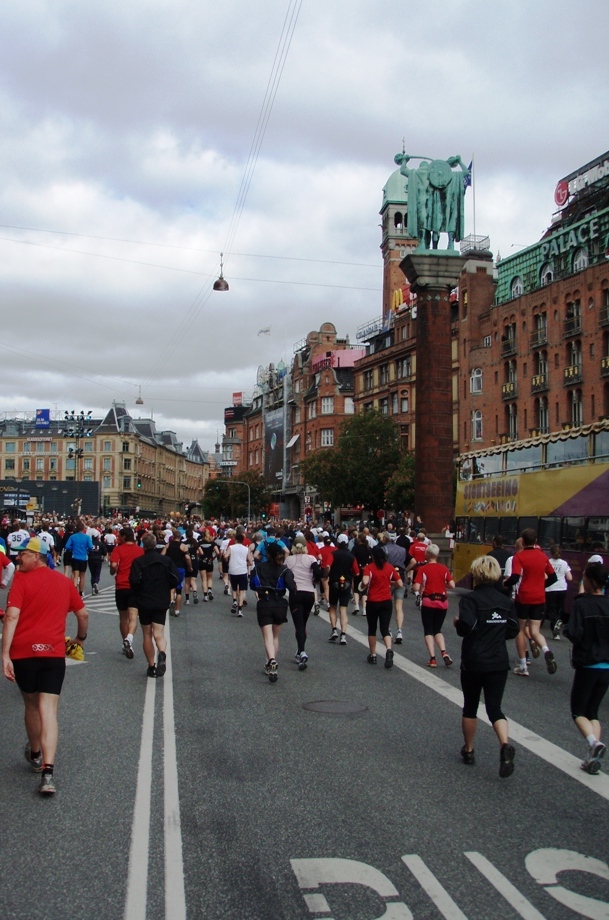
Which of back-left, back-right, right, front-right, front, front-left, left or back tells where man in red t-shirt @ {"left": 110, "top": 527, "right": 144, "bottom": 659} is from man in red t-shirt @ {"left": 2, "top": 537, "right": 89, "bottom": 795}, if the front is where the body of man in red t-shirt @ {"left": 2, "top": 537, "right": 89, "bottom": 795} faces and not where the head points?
front

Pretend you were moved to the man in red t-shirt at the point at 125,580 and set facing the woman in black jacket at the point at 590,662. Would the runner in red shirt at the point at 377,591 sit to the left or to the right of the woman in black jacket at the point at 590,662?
left

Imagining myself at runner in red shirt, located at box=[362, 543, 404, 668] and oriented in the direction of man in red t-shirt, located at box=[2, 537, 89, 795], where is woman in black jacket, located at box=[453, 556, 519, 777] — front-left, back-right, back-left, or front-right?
front-left

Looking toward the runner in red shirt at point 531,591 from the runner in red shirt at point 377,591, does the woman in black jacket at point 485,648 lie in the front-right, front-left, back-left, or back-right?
front-right

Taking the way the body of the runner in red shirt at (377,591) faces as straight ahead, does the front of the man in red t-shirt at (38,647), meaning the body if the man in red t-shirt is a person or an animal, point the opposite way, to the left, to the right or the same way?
the same way

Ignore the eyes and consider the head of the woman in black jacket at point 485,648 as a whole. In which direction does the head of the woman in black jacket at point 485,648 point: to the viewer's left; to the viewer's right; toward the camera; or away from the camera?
away from the camera

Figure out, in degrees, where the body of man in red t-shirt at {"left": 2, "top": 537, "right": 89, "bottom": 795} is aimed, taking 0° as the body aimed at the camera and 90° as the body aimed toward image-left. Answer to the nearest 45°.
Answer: approximately 180°

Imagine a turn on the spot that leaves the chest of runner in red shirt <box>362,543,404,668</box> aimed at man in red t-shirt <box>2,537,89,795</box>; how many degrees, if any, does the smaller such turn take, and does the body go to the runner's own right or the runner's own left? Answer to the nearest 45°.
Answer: approximately 180°

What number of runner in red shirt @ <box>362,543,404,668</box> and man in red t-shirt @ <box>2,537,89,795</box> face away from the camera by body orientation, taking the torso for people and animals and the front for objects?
2

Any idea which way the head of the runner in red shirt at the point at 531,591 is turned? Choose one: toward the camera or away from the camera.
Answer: away from the camera

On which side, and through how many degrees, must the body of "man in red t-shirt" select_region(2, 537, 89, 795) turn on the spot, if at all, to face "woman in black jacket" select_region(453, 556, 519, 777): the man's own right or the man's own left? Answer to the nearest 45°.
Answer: approximately 90° to the man's own right

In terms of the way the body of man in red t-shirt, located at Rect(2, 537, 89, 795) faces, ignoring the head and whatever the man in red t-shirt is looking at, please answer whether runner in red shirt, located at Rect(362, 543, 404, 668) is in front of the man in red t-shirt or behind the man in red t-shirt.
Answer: in front

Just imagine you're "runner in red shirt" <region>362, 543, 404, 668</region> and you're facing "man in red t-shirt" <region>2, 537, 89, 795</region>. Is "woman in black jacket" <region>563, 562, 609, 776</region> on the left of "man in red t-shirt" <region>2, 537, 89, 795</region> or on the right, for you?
left

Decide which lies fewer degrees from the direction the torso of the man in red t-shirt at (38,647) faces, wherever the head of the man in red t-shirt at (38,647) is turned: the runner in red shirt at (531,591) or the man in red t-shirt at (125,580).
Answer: the man in red t-shirt

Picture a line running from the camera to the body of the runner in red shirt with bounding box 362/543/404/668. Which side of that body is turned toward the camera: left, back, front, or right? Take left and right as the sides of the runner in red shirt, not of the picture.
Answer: back

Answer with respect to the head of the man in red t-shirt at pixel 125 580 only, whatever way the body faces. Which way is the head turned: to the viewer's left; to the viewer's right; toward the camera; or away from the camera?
away from the camera
